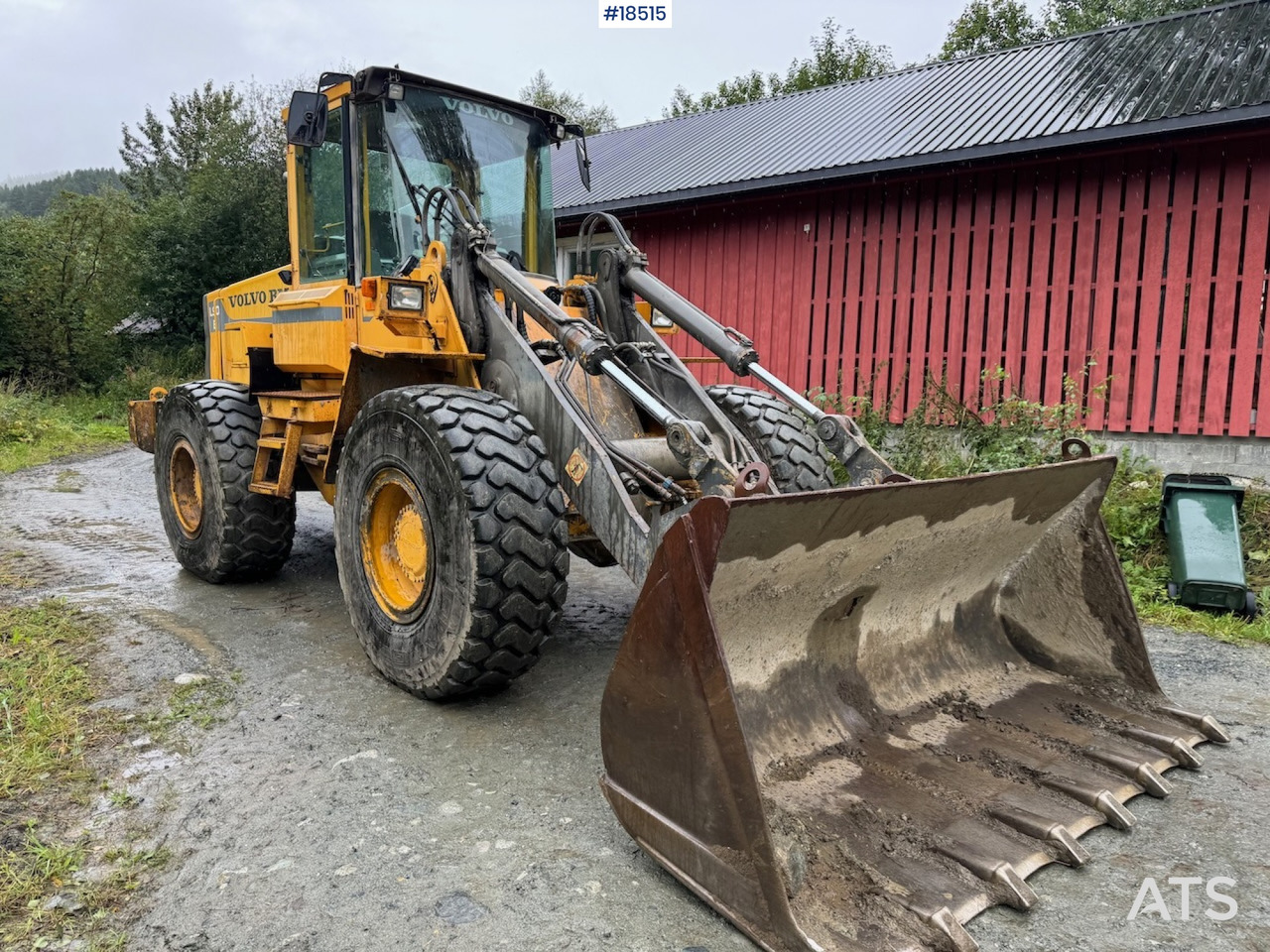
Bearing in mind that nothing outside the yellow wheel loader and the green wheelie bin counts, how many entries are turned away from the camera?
0

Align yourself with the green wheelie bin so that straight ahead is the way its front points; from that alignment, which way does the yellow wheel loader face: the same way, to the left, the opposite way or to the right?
to the left

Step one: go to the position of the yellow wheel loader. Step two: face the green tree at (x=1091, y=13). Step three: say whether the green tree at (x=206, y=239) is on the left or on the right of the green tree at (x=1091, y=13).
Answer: left

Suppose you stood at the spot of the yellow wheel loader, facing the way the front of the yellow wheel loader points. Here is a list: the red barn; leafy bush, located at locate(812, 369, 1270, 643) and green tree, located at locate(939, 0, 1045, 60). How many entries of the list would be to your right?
0

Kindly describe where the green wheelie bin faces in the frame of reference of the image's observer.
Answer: facing the viewer

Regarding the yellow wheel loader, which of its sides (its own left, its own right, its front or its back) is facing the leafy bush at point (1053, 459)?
left

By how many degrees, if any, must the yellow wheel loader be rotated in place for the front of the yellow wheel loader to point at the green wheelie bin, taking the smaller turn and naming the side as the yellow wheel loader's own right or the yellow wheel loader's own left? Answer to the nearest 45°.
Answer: approximately 90° to the yellow wheel loader's own left

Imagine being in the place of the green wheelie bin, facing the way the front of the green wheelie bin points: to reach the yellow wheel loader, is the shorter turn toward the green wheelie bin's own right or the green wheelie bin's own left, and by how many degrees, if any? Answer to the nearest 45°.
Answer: approximately 45° to the green wheelie bin's own right

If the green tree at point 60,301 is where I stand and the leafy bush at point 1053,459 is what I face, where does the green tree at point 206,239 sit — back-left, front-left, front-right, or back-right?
front-left

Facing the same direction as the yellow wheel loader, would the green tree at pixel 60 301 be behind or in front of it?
behind

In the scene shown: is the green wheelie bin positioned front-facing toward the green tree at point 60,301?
no

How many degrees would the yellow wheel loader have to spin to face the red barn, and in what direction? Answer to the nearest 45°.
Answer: approximately 90° to its left

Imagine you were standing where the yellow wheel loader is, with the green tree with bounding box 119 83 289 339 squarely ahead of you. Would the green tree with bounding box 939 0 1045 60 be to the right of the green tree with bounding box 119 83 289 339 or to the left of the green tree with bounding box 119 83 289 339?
right

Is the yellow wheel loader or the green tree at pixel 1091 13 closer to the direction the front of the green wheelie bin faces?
the yellow wheel loader

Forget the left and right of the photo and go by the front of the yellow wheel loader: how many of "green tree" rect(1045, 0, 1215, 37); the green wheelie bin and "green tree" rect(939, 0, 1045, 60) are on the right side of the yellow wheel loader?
0
